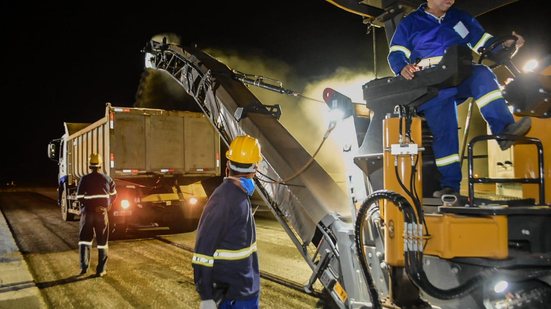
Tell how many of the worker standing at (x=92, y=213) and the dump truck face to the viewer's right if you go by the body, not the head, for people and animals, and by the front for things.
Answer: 0

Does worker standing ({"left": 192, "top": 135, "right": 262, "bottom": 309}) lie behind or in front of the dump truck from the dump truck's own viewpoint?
behind

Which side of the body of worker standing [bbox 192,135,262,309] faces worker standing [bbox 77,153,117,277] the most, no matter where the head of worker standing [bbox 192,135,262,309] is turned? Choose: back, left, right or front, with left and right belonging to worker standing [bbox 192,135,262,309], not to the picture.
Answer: left

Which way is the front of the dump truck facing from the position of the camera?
facing away from the viewer and to the left of the viewer

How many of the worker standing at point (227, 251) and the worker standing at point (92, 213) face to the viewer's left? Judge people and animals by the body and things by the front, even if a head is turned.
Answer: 0

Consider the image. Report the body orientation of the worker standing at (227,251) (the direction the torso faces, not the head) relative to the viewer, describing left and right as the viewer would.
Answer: facing away from the viewer and to the right of the viewer
